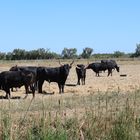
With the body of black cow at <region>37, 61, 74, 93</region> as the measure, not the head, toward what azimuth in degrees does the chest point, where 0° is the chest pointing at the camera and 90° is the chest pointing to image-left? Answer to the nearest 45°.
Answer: approximately 270°

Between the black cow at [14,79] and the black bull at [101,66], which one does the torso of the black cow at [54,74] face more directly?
the black bull

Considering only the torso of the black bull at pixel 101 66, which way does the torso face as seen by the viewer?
to the viewer's left
